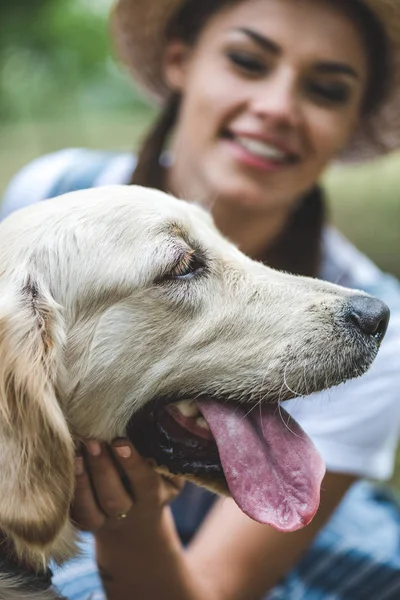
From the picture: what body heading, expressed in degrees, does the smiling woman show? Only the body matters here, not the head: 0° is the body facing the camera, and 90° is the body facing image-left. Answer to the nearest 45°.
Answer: approximately 0°

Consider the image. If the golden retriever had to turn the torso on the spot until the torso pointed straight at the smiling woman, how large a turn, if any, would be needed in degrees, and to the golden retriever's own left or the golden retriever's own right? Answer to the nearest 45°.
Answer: approximately 90° to the golden retriever's own left

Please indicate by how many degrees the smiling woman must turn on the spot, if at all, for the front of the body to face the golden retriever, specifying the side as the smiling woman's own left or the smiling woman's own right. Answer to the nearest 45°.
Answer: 0° — they already face it

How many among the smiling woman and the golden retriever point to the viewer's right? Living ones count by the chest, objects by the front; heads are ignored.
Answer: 1

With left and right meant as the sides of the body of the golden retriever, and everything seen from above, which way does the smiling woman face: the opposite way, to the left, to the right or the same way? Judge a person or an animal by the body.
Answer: to the right

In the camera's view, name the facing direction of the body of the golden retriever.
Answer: to the viewer's right
